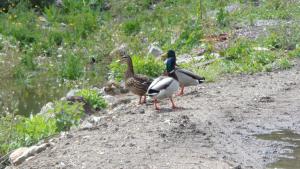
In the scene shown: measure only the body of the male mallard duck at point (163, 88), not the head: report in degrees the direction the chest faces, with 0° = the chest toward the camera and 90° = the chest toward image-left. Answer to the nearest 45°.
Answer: approximately 225°

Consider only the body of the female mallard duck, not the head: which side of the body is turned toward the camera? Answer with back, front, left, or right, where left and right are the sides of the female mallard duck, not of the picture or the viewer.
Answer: left

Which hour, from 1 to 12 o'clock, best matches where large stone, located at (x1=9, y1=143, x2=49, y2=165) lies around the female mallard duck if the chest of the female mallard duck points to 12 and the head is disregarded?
The large stone is roughly at 10 o'clock from the female mallard duck.

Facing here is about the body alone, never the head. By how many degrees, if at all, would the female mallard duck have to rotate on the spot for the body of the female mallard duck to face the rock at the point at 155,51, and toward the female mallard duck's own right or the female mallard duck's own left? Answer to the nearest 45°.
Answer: approximately 90° to the female mallard duck's own right

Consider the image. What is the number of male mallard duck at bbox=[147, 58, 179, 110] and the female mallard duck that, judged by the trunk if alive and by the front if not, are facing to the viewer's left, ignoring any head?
1

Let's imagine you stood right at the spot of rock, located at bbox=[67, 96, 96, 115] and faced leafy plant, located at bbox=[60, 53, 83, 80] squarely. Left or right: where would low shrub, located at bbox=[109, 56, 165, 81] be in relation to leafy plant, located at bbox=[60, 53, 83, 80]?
right

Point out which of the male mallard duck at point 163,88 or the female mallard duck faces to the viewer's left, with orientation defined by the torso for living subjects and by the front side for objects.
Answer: the female mallard duck
